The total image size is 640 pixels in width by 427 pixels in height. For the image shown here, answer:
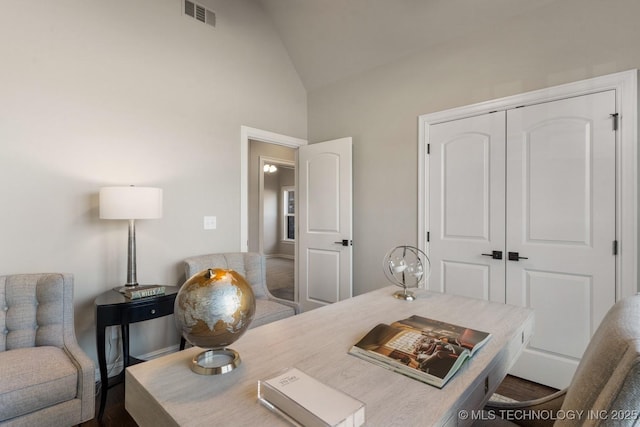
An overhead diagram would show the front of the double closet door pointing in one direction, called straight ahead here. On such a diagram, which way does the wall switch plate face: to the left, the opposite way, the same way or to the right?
to the left

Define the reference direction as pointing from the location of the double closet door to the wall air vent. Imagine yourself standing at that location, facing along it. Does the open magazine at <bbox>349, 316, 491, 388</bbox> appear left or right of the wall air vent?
left

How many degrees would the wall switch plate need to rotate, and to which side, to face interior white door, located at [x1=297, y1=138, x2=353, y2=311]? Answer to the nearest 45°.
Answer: approximately 90° to its left

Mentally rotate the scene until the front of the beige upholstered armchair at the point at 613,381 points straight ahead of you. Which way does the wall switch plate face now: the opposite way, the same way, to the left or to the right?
the opposite way

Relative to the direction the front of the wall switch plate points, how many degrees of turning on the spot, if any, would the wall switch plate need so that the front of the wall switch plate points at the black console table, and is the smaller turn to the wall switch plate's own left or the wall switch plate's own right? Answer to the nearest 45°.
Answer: approximately 45° to the wall switch plate's own right

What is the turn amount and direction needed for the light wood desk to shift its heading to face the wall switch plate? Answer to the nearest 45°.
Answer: approximately 180°

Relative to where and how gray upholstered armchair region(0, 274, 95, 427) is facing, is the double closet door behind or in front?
in front

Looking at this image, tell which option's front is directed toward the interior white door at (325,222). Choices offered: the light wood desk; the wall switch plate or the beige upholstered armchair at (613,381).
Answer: the beige upholstered armchair

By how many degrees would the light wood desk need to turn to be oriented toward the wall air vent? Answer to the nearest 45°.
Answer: approximately 180°

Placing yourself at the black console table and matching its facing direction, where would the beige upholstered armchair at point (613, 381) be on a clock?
The beige upholstered armchair is roughly at 11 o'clock from the black console table.

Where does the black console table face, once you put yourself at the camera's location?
facing the viewer and to the right of the viewer
